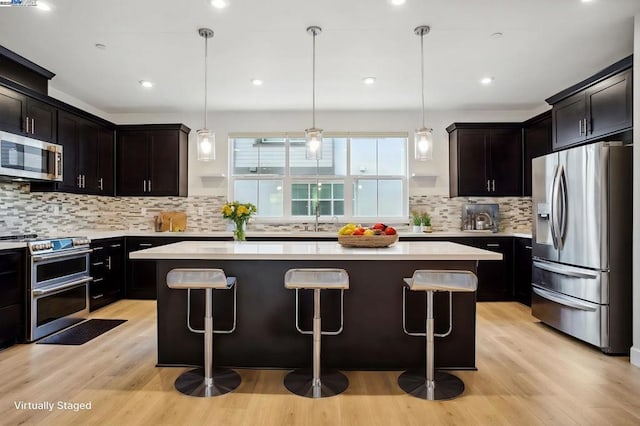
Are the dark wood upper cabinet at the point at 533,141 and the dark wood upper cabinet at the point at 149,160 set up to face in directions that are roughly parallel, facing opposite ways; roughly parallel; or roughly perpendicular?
roughly perpendicular

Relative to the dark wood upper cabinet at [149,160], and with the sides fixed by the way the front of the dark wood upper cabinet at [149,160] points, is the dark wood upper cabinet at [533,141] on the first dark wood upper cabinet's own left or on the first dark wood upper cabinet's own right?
on the first dark wood upper cabinet's own left

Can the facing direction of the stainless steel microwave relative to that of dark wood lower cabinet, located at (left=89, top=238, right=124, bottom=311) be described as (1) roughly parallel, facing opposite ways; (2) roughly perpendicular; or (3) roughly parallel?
roughly parallel

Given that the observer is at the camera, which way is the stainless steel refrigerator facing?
facing the viewer and to the left of the viewer

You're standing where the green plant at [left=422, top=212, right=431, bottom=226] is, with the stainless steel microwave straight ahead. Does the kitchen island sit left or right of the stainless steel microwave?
left

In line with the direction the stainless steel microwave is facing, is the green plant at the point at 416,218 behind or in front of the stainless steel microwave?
in front

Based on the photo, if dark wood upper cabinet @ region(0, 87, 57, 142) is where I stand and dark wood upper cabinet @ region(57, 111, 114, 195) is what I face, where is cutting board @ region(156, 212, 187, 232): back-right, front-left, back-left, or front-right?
front-right

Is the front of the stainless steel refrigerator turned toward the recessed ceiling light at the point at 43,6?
yes

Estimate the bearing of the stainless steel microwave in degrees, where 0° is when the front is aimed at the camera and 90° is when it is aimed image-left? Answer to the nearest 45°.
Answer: approximately 315°

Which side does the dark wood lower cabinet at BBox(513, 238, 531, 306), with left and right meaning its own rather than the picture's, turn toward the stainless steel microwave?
front

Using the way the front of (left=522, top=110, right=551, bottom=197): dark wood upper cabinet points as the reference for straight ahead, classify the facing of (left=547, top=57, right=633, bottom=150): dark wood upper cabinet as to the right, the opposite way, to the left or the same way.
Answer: the same way

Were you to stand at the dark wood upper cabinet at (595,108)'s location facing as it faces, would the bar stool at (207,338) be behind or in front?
in front

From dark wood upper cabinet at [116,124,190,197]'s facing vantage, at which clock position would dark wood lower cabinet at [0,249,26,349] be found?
The dark wood lower cabinet is roughly at 1 o'clock from the dark wood upper cabinet.

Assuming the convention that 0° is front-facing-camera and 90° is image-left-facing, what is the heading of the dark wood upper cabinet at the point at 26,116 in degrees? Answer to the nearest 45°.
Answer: approximately 315°

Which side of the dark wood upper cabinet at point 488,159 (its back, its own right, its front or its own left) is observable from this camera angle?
front

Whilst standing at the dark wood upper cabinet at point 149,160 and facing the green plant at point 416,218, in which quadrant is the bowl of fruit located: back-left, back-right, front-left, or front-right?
front-right
